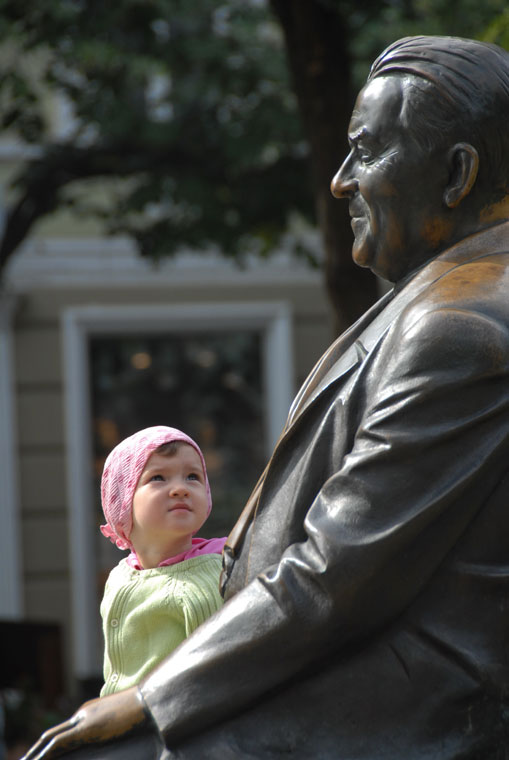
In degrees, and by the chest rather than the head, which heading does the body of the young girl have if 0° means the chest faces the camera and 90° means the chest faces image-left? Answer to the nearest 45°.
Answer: approximately 45°

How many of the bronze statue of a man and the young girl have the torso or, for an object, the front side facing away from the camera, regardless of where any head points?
0

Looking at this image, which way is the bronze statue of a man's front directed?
to the viewer's left

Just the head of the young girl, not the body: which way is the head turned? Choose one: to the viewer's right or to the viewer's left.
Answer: to the viewer's right
